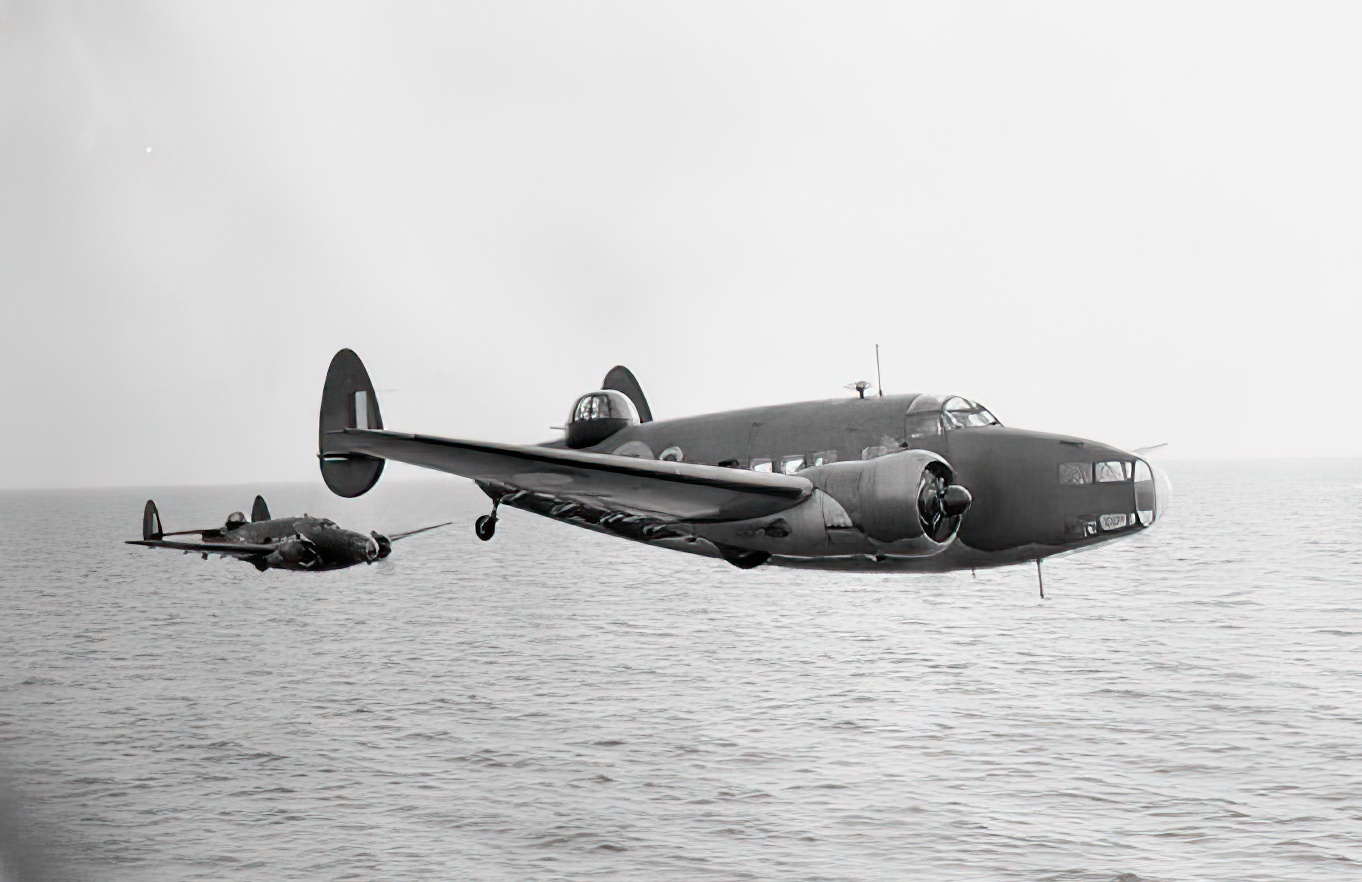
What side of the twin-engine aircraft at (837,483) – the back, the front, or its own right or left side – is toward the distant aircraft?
back

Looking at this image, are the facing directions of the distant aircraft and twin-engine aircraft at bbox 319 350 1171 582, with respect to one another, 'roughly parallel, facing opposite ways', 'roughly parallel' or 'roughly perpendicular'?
roughly parallel

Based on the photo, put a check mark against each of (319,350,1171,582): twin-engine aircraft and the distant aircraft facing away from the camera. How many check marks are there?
0

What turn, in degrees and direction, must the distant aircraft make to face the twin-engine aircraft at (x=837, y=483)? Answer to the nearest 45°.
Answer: approximately 45° to its right

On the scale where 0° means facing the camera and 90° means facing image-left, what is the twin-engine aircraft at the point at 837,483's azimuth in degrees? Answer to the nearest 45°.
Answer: approximately 315°

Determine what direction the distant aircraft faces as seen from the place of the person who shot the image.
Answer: facing the viewer and to the right of the viewer
